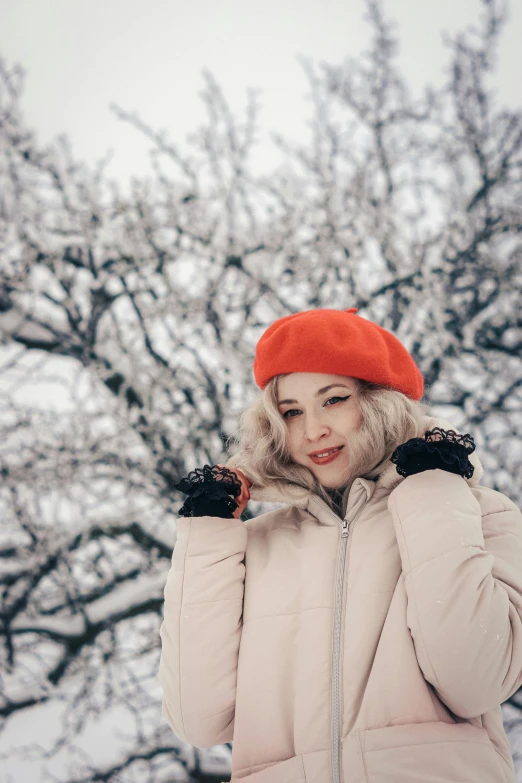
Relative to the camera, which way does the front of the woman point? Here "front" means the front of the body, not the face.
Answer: toward the camera
